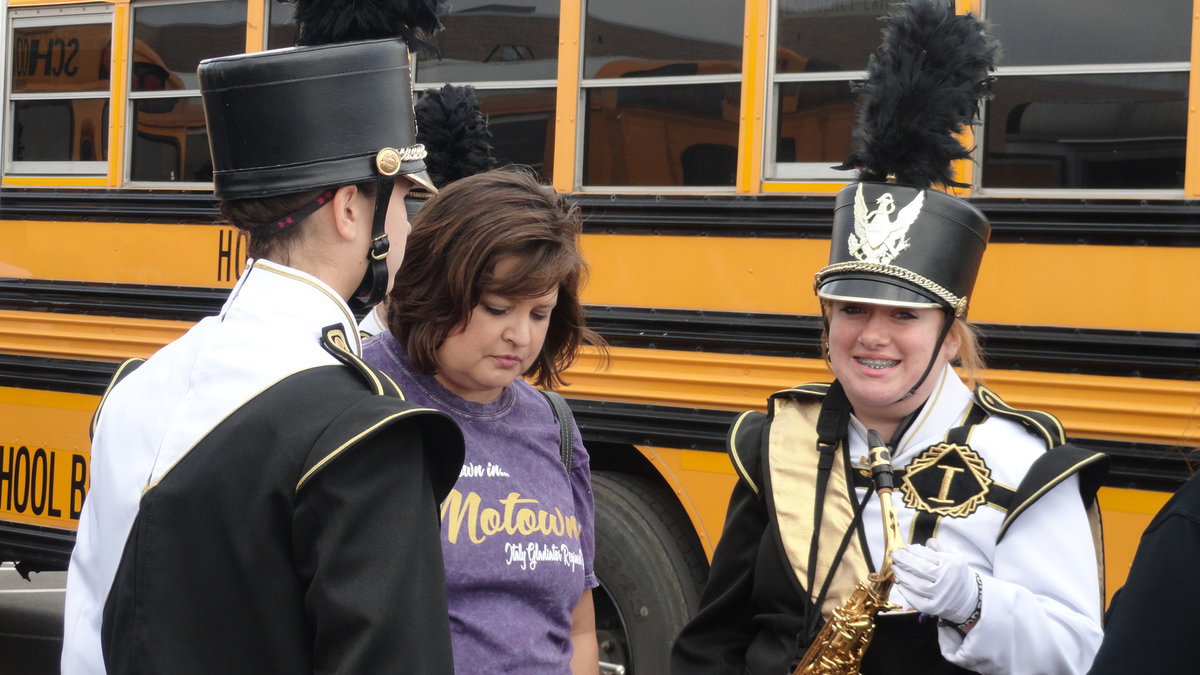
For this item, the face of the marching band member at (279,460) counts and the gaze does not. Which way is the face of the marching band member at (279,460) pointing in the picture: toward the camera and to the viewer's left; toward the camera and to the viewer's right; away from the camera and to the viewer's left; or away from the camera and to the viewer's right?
away from the camera and to the viewer's right

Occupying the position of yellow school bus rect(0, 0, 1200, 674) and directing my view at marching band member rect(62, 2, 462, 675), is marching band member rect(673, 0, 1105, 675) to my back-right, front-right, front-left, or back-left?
front-left

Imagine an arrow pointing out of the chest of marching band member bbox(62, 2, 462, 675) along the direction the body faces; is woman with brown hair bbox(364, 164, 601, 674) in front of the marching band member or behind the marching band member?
in front

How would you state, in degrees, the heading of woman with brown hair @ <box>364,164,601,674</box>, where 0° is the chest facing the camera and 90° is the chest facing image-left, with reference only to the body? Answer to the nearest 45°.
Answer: approximately 315°

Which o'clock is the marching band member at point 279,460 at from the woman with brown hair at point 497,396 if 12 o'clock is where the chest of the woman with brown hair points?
The marching band member is roughly at 2 o'clock from the woman with brown hair.

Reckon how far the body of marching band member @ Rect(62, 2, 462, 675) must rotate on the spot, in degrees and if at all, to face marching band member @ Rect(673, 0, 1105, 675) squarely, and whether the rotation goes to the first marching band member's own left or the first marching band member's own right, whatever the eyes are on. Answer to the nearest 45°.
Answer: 0° — they already face them

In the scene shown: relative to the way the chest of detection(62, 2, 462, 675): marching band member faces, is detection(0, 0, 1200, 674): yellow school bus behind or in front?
in front

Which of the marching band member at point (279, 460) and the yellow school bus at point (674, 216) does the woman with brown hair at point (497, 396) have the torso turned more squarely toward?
the marching band member

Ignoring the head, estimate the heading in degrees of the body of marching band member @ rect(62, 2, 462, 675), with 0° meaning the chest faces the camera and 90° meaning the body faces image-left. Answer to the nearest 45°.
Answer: approximately 225°

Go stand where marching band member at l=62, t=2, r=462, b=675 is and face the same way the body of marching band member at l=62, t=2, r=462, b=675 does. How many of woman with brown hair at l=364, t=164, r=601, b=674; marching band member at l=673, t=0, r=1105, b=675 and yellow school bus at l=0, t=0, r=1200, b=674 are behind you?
0

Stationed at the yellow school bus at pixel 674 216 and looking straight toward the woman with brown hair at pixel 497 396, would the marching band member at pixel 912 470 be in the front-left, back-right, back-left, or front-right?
front-left

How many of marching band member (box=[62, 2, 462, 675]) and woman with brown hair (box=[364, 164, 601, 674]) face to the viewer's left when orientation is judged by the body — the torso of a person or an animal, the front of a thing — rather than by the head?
0
